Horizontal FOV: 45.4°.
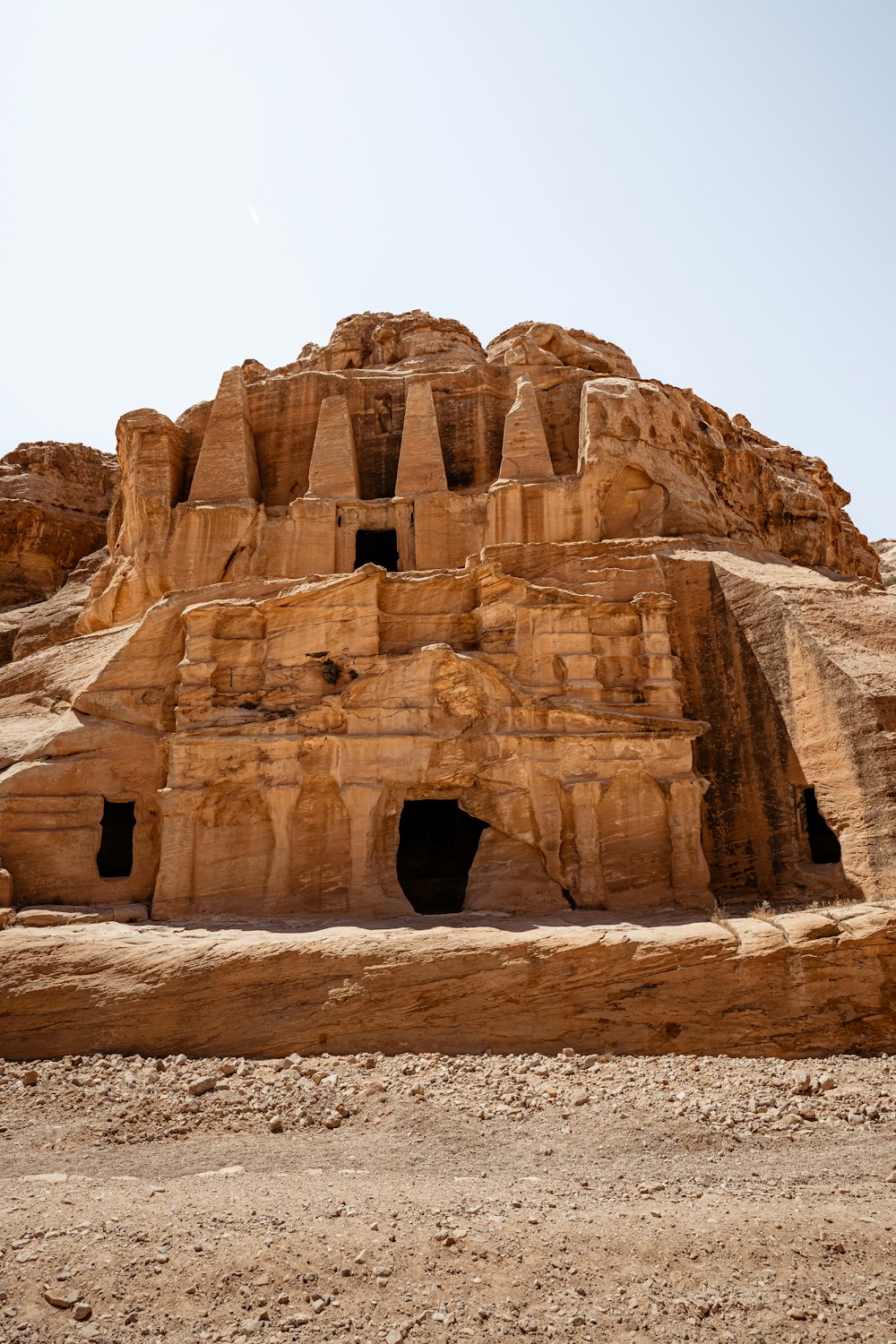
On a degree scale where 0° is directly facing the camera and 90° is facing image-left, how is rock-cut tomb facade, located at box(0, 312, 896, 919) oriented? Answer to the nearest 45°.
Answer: approximately 0°

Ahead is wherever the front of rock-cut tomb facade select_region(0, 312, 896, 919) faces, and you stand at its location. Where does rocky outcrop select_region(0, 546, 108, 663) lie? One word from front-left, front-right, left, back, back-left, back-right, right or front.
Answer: back-right

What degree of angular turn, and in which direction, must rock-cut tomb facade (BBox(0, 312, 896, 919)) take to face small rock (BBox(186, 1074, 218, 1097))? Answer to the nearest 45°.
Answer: approximately 45° to its right

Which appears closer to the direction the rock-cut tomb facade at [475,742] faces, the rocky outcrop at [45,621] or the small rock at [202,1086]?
the small rock

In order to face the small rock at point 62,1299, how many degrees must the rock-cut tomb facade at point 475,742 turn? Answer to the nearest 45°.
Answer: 0° — it already faces it

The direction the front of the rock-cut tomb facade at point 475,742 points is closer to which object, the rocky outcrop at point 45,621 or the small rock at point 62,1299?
the small rock
